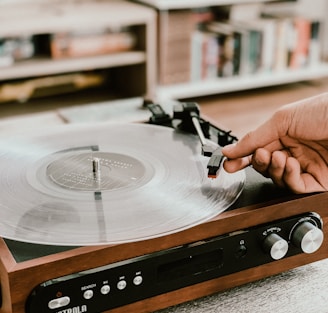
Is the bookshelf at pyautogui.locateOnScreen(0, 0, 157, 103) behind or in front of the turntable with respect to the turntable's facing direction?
behind

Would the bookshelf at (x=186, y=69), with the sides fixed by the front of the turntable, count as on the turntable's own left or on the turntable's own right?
on the turntable's own left

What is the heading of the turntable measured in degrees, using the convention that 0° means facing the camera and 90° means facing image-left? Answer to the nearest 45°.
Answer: approximately 315°
